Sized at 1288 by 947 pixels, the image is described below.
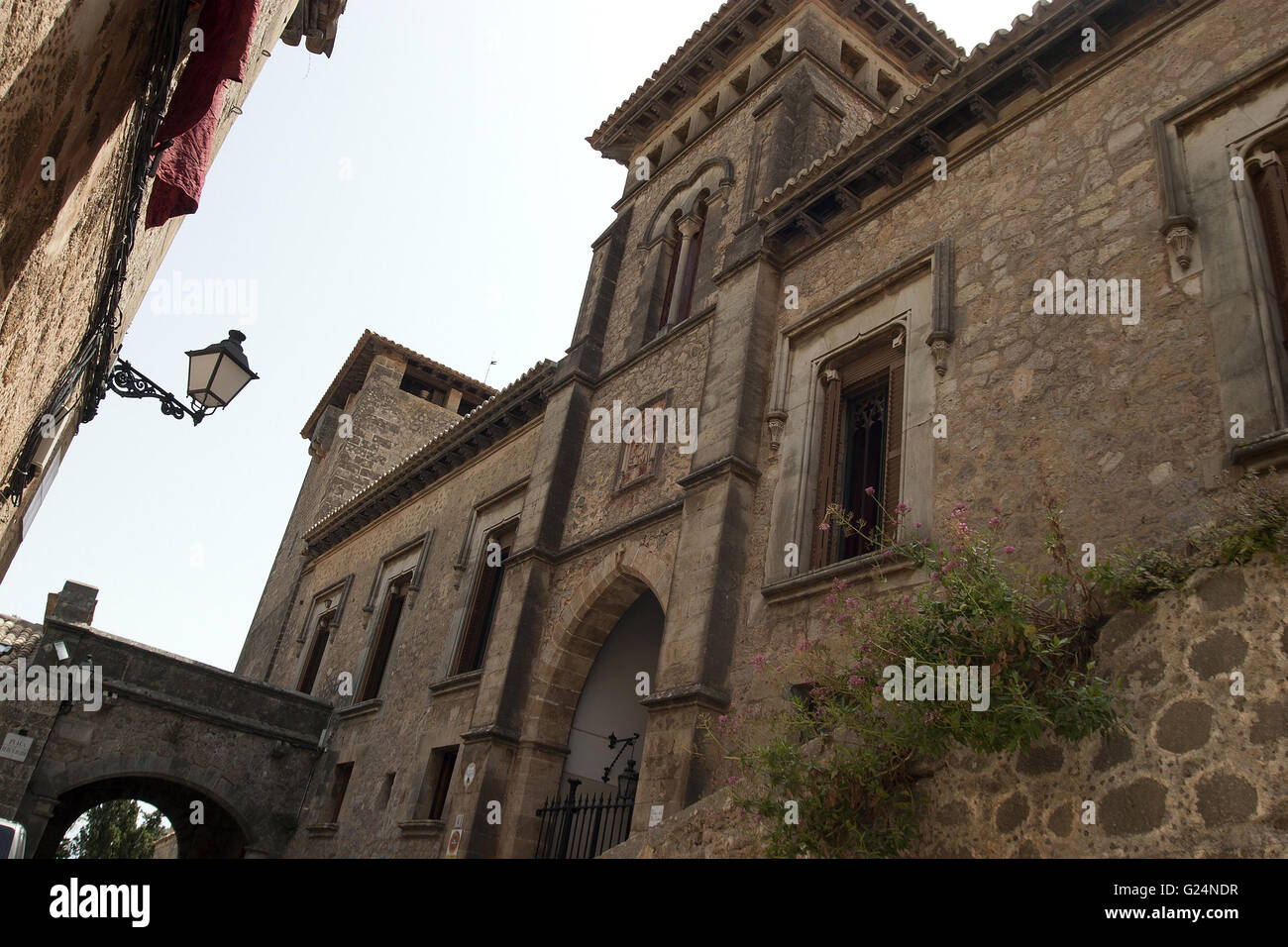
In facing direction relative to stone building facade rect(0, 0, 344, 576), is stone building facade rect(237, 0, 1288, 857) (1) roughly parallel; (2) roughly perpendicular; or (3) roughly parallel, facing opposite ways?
roughly parallel, facing opposite ways

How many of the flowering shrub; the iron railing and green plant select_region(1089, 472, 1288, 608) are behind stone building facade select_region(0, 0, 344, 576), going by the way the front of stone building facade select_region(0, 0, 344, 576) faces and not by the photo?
0

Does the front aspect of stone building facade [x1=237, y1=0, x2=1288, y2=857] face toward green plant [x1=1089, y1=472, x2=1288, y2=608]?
no

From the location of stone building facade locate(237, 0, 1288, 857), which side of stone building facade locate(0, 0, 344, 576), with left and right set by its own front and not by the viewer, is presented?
front

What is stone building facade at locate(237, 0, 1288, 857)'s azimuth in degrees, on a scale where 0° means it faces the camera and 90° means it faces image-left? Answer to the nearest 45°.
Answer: approximately 45°

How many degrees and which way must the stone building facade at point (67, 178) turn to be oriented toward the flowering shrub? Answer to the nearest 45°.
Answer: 0° — it already faces it

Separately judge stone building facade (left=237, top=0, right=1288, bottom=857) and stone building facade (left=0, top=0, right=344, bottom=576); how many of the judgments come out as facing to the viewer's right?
1

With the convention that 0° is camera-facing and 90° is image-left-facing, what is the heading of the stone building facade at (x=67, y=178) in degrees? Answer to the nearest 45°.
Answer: approximately 270°
